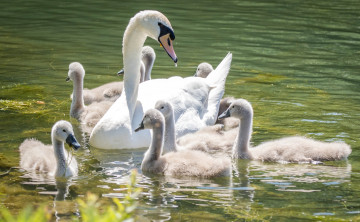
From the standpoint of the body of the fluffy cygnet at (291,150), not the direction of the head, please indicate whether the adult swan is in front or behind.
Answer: in front

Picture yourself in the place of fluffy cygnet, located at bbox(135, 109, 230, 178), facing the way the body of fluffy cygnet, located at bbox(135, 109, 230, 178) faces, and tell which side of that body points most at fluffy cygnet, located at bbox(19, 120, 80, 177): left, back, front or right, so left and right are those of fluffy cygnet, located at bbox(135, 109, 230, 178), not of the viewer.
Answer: front

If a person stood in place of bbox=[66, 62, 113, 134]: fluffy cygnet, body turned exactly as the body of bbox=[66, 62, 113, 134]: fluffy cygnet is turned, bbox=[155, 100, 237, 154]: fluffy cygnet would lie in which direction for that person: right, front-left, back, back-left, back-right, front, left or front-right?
back-left

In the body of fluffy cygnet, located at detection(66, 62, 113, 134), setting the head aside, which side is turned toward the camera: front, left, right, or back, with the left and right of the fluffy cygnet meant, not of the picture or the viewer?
left

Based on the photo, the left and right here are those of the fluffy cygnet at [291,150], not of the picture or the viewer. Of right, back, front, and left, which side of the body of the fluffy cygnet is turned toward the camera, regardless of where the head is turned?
left

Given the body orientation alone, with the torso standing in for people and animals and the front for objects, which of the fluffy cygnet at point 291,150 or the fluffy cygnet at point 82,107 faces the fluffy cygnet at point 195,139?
the fluffy cygnet at point 291,150

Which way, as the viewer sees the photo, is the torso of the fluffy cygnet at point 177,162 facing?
to the viewer's left

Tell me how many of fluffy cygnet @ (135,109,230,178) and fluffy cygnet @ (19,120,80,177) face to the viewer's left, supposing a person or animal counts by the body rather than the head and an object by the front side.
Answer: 1

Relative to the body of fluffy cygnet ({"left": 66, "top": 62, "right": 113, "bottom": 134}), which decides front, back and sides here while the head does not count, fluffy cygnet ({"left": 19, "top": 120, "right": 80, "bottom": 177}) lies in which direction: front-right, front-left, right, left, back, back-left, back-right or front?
left

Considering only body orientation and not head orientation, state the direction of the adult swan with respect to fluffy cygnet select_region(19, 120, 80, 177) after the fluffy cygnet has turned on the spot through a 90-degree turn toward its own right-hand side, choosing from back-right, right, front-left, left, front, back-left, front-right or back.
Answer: back

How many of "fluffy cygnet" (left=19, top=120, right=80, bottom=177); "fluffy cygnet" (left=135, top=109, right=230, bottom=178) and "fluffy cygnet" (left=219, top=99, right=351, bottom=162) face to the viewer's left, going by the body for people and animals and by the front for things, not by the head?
2

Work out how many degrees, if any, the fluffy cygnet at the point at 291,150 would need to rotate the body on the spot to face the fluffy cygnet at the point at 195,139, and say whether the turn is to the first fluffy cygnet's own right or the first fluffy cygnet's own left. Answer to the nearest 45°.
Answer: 0° — it already faces it

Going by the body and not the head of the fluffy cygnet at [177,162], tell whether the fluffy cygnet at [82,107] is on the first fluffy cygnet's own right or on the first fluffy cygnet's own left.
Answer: on the first fluffy cygnet's own right

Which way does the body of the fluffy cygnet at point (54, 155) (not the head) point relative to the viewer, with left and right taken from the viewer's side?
facing the viewer and to the right of the viewer

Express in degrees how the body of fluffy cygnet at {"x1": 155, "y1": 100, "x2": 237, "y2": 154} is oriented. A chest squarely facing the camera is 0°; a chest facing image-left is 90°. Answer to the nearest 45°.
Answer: approximately 90°

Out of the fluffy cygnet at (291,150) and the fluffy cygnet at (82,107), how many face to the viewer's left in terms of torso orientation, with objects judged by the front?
2
